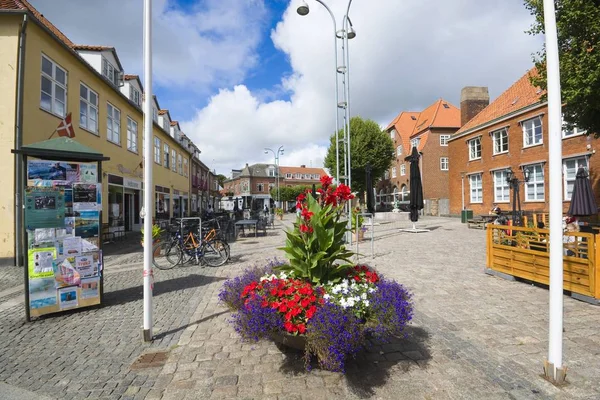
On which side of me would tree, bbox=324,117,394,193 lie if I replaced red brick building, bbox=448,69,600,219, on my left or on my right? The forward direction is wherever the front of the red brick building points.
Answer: on my right

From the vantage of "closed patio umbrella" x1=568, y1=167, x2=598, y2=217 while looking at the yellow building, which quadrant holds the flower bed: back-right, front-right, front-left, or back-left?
front-left

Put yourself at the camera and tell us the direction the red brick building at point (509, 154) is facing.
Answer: facing the viewer and to the left of the viewer

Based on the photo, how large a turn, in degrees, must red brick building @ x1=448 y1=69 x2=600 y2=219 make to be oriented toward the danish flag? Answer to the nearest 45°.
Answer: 0° — it already faces it

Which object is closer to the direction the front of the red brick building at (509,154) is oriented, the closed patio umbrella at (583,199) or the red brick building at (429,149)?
the closed patio umbrella

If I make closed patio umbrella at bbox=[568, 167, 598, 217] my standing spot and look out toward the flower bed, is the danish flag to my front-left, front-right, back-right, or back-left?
front-right

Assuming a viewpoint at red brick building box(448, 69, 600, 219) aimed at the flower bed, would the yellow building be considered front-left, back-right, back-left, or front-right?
front-right

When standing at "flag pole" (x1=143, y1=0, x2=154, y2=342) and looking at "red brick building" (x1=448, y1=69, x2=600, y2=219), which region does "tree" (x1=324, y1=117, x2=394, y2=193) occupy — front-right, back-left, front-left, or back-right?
front-left

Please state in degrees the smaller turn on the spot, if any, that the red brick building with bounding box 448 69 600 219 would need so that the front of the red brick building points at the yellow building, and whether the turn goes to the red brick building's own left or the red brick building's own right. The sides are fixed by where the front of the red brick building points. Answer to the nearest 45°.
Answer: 0° — it already faces it

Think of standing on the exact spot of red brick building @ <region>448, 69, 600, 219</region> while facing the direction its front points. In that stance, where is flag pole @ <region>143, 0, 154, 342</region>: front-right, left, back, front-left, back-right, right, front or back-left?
front-left

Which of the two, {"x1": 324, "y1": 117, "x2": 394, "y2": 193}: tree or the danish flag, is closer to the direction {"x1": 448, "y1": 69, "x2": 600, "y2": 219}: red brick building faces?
the danish flag

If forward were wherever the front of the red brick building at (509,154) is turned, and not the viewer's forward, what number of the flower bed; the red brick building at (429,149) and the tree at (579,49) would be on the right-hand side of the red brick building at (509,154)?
1

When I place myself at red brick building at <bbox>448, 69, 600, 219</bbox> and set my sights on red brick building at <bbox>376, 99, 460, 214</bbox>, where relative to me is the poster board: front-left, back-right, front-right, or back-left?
back-left

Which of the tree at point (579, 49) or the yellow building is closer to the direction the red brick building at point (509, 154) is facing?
the yellow building

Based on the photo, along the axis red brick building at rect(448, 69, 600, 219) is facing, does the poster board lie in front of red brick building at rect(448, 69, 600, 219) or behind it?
in front

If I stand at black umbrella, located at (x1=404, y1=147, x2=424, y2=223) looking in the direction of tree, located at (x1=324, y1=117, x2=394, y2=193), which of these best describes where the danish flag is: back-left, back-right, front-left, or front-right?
back-left

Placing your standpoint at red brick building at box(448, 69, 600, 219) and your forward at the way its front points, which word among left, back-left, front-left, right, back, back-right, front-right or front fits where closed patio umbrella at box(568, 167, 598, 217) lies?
front-left

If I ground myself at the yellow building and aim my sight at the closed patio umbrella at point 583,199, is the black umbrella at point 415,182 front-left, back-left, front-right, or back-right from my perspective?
front-left

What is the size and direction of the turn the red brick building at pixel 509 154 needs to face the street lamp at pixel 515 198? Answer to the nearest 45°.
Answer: approximately 45° to its left
